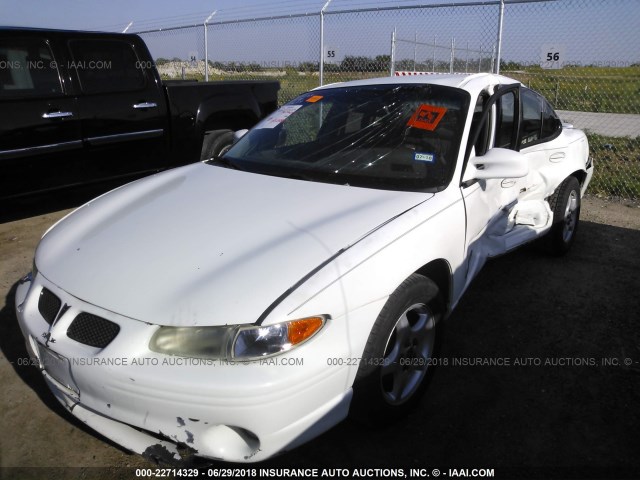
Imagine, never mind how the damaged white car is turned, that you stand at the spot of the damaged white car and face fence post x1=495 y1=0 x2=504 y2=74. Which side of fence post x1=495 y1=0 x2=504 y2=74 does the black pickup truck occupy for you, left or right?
left

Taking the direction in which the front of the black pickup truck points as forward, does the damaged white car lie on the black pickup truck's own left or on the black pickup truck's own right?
on the black pickup truck's own left

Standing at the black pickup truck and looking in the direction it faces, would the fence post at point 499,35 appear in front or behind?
behind

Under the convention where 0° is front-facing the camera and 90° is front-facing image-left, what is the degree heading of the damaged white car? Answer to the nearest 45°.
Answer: approximately 45°

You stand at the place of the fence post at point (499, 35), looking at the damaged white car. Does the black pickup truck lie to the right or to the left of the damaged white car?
right

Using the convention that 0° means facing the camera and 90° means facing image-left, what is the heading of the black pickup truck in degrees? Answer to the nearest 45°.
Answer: approximately 45°

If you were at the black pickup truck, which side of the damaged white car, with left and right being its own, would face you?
right
